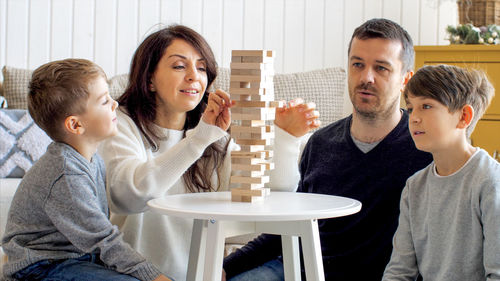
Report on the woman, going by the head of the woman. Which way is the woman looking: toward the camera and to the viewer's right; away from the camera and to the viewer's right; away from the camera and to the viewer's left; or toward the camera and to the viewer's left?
toward the camera and to the viewer's right

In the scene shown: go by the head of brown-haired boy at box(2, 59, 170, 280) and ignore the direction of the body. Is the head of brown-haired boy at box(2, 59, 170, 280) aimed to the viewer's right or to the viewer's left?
to the viewer's right

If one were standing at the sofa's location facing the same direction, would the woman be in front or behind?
in front

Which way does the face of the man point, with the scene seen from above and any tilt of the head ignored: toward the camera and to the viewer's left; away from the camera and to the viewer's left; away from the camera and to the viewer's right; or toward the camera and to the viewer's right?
toward the camera and to the viewer's left

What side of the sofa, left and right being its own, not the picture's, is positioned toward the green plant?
left

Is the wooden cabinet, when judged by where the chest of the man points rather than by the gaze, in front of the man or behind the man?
behind

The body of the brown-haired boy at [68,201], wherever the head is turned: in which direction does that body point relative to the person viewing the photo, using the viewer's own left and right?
facing to the right of the viewer
